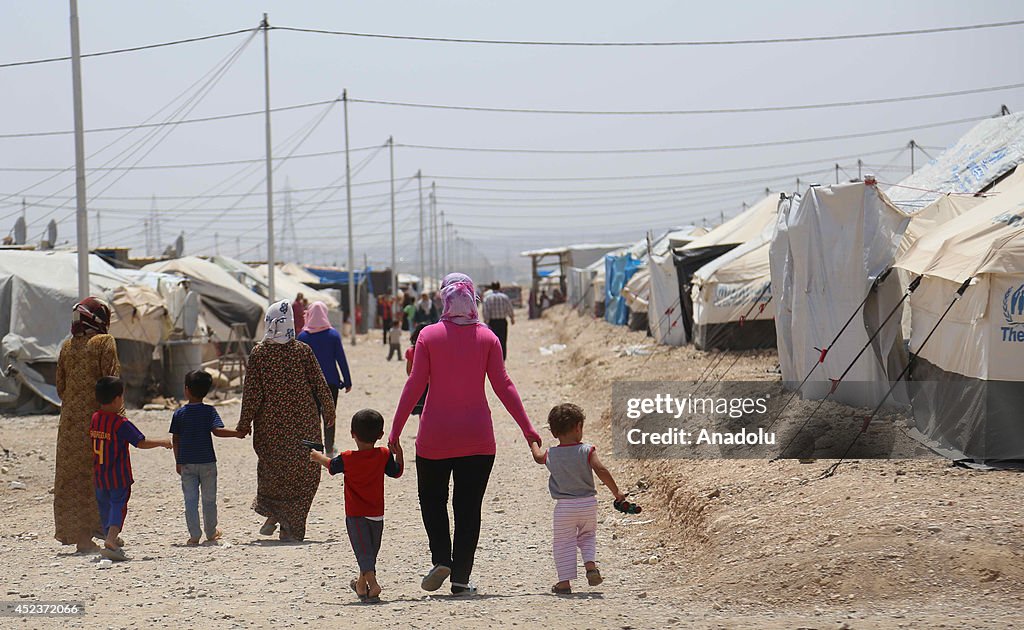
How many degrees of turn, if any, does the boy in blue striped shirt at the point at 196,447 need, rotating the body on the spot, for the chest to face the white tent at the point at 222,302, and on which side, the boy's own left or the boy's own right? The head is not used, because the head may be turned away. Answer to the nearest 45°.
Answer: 0° — they already face it

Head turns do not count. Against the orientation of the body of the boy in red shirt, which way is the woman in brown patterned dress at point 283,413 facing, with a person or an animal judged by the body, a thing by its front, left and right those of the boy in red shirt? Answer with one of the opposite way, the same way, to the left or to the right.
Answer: the same way

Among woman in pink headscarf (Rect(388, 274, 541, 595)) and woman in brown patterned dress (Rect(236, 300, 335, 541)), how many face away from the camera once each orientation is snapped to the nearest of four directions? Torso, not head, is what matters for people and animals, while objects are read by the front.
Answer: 2

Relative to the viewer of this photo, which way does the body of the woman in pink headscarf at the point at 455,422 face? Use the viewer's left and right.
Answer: facing away from the viewer

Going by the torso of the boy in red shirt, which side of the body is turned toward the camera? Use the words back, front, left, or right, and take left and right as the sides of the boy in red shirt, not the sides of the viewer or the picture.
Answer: back

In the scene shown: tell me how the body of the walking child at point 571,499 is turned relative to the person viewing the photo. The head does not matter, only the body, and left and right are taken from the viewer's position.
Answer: facing away from the viewer

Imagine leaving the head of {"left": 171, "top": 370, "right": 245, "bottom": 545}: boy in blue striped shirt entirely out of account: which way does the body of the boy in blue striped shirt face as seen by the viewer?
away from the camera

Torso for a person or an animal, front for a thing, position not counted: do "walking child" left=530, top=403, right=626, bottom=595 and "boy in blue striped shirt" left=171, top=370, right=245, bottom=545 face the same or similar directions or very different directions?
same or similar directions

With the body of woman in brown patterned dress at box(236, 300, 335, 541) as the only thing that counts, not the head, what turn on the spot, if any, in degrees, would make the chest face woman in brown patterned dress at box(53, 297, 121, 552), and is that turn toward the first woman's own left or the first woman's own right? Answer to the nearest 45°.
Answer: approximately 90° to the first woman's own left

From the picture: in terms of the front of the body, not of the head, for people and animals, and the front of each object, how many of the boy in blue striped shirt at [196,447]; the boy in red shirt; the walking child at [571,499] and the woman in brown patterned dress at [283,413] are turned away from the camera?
4

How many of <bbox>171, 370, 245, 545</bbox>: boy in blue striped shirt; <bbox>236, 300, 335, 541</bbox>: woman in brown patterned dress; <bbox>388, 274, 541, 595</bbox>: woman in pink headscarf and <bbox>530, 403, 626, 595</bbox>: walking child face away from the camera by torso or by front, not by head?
4

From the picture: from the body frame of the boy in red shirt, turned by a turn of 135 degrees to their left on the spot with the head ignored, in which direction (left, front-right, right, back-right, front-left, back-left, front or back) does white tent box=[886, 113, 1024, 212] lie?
back

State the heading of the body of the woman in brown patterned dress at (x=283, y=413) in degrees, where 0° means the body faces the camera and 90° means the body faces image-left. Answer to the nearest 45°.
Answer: approximately 180°

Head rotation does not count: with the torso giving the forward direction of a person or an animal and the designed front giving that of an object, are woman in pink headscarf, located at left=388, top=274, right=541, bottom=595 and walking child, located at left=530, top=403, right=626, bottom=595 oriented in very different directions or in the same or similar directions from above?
same or similar directions

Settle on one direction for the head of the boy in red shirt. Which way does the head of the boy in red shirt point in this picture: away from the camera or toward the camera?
away from the camera

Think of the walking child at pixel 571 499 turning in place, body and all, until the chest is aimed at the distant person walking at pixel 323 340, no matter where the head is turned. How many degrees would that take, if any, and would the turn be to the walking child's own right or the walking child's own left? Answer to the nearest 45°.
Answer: approximately 45° to the walking child's own left

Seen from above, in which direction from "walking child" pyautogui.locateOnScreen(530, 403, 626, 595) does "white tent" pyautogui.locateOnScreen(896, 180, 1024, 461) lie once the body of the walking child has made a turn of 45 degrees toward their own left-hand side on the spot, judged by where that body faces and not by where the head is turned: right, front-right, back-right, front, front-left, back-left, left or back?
right
